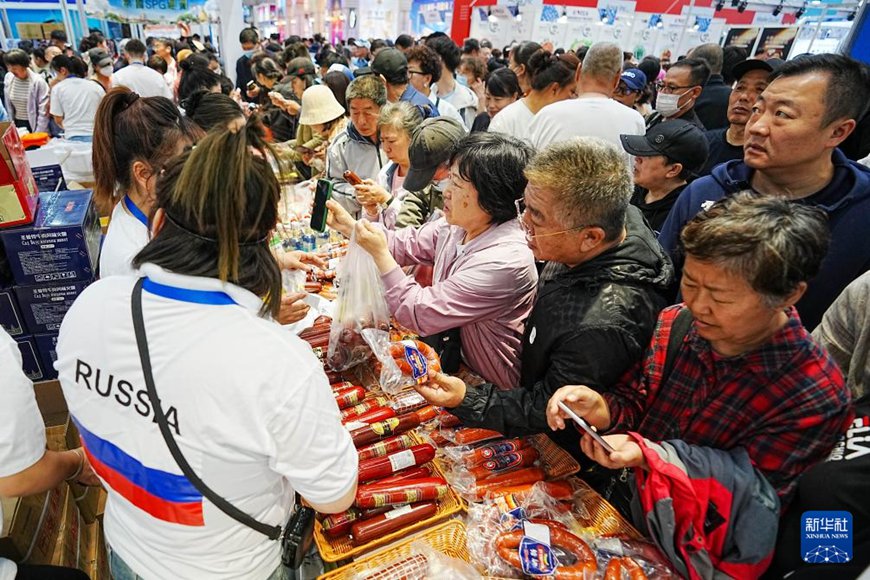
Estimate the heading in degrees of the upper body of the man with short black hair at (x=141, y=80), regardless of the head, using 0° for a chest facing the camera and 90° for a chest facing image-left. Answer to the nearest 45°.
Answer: approximately 180°

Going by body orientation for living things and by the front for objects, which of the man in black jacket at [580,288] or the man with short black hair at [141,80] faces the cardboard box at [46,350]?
the man in black jacket

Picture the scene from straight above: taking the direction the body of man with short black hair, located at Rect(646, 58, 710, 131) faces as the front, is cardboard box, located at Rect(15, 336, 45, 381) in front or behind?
in front

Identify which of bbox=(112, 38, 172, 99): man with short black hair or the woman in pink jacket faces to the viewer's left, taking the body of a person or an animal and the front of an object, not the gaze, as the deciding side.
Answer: the woman in pink jacket

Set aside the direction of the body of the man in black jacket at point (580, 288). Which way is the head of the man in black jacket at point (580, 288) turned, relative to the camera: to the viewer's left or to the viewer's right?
to the viewer's left

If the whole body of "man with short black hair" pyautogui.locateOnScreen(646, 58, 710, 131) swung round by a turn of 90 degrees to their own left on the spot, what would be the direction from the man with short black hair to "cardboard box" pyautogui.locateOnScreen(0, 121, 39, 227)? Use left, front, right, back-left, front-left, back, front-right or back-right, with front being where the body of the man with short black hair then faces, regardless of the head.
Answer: right

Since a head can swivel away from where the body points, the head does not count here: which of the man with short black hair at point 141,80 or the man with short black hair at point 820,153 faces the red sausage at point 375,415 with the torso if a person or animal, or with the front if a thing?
the man with short black hair at point 820,153

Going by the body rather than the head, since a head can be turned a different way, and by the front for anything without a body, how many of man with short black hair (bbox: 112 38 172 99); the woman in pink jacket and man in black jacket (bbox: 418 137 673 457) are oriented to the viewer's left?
2

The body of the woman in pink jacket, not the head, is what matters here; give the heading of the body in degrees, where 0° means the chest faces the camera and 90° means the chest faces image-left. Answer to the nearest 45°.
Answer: approximately 90°

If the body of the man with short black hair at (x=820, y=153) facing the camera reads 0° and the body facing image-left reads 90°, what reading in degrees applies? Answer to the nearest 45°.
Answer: approximately 45°

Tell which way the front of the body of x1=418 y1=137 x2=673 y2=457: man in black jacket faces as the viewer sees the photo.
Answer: to the viewer's left

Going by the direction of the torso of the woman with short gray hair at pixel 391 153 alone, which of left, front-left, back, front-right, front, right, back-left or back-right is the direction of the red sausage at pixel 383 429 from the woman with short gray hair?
front-left

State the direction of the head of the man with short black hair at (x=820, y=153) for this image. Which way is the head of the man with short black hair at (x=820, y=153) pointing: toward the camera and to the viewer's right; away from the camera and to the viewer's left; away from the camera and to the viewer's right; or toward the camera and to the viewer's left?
toward the camera and to the viewer's left
